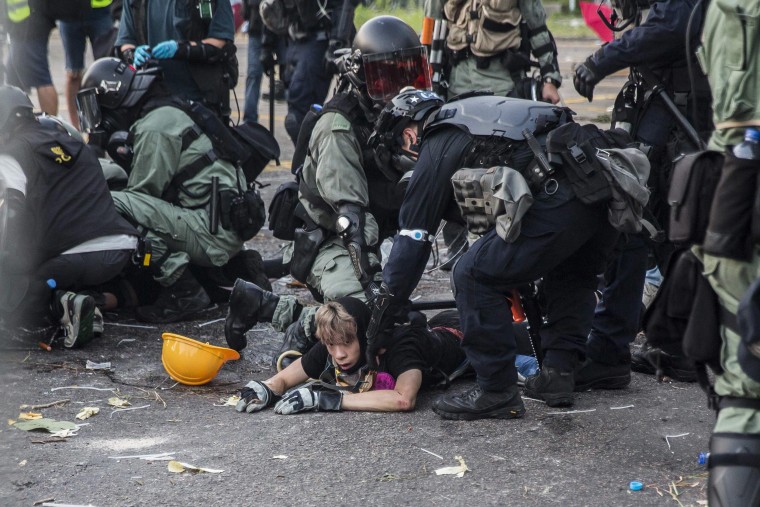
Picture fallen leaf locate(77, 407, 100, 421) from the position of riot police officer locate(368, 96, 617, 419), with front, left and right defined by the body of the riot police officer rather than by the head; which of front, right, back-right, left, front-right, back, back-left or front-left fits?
front

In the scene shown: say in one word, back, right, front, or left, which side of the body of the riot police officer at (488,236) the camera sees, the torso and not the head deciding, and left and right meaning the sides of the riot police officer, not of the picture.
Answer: left

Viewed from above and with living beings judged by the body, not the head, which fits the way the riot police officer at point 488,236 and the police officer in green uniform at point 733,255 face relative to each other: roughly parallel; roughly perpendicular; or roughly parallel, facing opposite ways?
roughly perpendicular

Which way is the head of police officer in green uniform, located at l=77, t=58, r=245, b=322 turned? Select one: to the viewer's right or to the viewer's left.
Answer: to the viewer's left

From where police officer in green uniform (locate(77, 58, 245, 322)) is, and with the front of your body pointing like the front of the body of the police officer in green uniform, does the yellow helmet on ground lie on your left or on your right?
on your left

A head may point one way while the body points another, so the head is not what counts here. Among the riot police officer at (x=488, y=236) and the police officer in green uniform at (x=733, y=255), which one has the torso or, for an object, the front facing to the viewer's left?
the riot police officer

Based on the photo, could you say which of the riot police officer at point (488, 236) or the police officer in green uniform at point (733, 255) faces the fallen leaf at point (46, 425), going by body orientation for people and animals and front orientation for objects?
the riot police officer

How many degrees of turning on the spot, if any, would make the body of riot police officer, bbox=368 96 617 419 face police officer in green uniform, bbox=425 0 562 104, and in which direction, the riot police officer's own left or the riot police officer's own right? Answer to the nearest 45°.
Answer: approximately 90° to the riot police officer's own right

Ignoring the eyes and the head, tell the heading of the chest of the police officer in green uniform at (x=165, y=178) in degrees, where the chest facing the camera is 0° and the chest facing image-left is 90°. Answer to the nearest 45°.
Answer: approximately 90°

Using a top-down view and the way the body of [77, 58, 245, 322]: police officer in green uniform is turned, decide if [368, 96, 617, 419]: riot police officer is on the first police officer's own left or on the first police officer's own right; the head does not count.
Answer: on the first police officer's own left

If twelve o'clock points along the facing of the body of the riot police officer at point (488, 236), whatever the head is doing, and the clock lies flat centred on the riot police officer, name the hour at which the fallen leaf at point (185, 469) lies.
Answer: The fallen leaf is roughly at 11 o'clock from the riot police officer.
